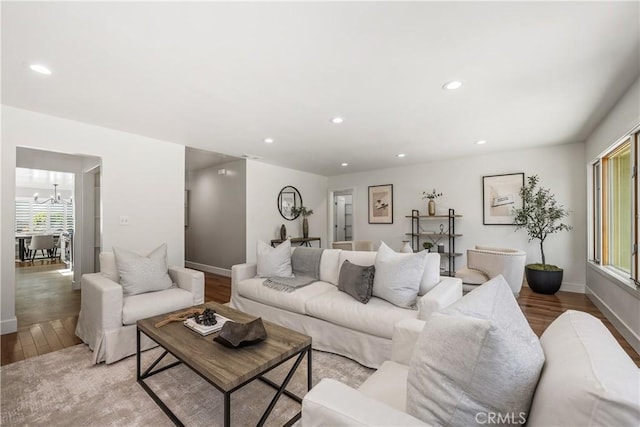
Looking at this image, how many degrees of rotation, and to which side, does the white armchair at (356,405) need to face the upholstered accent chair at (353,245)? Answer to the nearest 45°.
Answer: approximately 45° to its right

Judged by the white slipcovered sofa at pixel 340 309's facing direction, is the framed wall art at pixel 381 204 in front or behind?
behind

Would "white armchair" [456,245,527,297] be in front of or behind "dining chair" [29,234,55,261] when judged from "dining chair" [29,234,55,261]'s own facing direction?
behind

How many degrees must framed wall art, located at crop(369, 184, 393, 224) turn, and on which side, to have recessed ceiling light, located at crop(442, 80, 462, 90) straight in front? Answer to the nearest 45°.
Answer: approximately 45° to its left

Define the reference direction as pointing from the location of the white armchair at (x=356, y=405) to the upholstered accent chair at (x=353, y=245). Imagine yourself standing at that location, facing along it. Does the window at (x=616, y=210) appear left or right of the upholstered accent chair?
right
